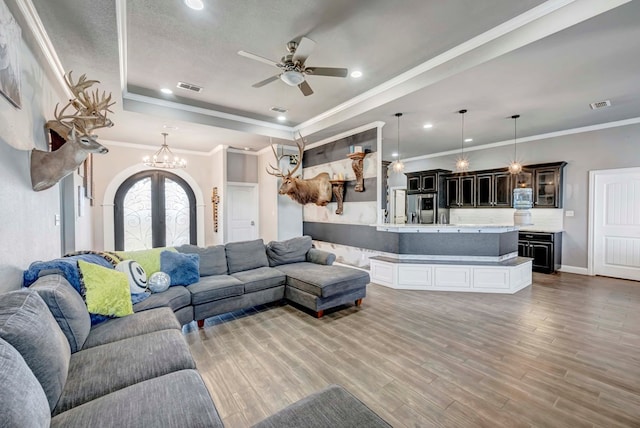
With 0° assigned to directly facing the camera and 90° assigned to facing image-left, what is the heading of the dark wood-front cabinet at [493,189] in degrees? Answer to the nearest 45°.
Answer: approximately 0°

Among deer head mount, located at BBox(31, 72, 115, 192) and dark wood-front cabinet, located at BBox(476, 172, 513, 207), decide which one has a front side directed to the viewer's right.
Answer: the deer head mount

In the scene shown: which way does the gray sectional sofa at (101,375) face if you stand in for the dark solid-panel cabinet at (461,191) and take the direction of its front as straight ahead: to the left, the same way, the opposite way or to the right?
to the left

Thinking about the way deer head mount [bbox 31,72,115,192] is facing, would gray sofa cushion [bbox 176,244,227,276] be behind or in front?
in front

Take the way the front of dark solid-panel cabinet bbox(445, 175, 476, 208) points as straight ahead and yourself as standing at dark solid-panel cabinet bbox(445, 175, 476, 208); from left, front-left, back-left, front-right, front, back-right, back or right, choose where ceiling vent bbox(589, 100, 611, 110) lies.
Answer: front-left

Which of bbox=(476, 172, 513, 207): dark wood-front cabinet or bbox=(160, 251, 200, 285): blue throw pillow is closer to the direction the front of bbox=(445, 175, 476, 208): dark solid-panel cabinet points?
the blue throw pillow

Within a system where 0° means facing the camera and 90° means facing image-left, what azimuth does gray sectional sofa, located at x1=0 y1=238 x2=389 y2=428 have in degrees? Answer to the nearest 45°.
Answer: approximately 315°

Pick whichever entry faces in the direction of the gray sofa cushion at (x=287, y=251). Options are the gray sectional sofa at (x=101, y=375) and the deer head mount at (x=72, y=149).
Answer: the deer head mount

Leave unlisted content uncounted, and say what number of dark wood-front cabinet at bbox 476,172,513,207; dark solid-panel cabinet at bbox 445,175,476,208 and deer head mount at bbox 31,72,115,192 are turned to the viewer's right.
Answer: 1

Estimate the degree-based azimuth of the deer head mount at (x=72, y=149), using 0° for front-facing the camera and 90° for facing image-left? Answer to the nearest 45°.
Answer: approximately 270°

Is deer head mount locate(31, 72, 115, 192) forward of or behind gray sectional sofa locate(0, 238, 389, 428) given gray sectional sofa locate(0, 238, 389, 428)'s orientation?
behind

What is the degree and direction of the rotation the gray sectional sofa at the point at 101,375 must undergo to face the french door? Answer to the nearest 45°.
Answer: approximately 135° to its left

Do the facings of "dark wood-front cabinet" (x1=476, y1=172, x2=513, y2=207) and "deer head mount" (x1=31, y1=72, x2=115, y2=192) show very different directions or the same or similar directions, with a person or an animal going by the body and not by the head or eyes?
very different directions

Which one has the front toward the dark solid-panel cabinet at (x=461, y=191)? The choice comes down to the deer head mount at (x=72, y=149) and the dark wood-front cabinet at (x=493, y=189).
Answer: the deer head mount
